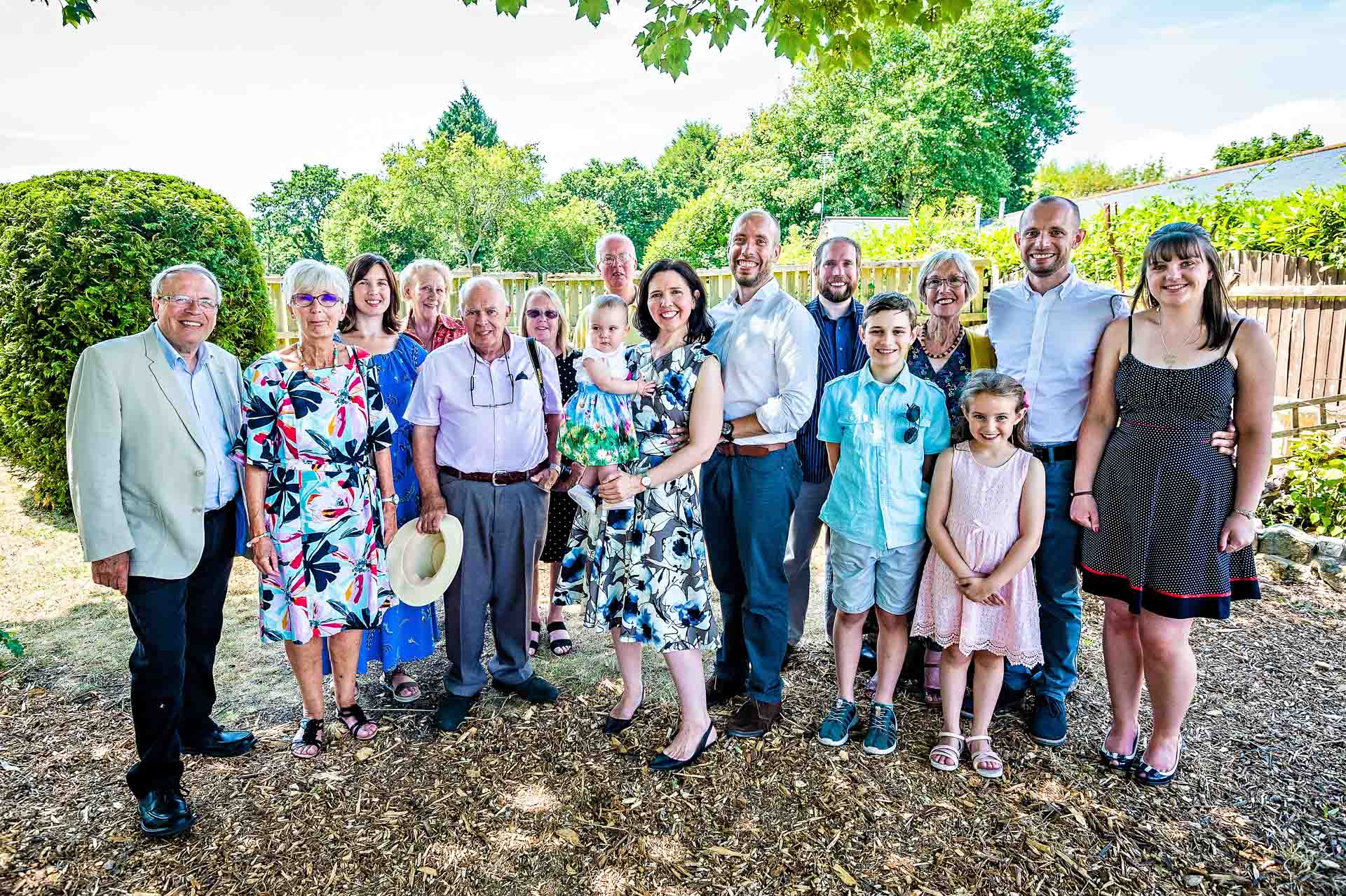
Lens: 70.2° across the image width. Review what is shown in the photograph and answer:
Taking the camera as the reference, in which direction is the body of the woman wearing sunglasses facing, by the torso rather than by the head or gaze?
toward the camera

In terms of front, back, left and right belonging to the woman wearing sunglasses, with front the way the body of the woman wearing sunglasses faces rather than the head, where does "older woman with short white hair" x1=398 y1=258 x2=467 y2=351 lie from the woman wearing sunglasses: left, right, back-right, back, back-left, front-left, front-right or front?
right

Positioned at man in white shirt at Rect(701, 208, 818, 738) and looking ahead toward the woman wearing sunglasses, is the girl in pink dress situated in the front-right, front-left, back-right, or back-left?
back-right

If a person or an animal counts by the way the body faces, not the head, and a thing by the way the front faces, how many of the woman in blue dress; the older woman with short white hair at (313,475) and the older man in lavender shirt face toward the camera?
3

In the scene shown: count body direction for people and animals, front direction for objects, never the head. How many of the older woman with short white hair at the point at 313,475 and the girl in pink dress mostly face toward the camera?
2

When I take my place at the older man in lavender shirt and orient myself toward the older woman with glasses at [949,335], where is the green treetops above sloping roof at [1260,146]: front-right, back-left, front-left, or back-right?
front-left

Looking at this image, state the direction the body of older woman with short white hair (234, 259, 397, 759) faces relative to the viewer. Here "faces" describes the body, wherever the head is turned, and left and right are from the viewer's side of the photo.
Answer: facing the viewer

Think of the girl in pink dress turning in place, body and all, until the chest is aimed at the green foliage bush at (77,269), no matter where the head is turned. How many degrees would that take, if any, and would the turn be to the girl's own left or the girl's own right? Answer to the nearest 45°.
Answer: approximately 90° to the girl's own right

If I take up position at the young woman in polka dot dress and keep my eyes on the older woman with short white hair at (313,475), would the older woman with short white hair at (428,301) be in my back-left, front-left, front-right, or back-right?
front-right

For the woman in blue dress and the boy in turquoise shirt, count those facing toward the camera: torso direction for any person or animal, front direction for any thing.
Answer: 2

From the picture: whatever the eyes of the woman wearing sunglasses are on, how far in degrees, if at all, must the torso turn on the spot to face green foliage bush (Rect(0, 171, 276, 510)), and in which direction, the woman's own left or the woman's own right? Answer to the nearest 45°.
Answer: approximately 135° to the woman's own right

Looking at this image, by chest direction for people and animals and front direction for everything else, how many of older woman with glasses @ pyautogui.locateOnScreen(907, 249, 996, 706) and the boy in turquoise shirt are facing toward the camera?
2

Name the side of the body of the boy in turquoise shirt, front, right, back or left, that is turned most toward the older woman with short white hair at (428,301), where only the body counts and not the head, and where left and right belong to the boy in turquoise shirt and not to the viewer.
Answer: right

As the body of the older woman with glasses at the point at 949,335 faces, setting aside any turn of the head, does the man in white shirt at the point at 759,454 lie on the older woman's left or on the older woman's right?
on the older woman's right

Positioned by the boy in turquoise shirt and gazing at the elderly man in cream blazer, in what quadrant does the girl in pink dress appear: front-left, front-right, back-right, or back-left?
back-left

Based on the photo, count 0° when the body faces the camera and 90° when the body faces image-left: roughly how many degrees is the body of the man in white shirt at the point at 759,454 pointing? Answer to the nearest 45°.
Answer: approximately 45°
